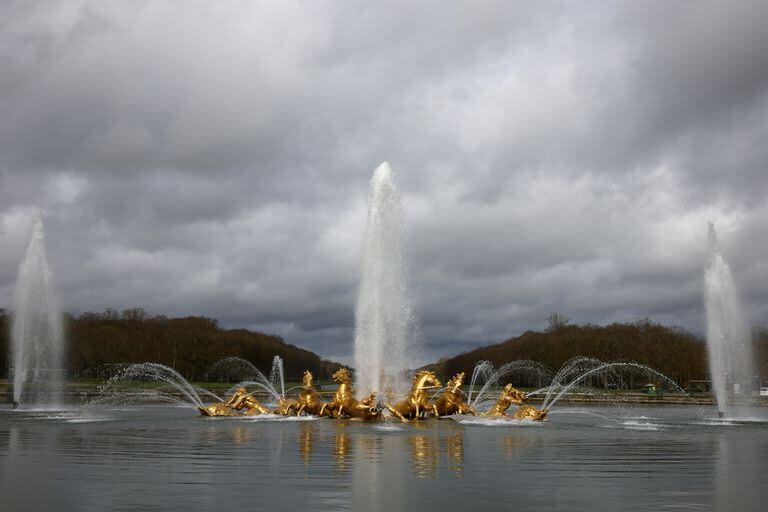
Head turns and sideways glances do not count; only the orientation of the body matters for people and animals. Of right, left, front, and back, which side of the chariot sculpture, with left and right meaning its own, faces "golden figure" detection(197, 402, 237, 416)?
right

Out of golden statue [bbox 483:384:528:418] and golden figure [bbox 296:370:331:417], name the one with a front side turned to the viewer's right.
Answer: the golden statue

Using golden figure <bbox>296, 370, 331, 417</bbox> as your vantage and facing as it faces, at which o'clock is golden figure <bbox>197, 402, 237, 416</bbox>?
golden figure <bbox>197, 402, 237, 416</bbox> is roughly at 2 o'clock from golden figure <bbox>296, 370, 331, 417</bbox>.

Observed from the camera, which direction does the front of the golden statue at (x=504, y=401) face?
facing to the right of the viewer

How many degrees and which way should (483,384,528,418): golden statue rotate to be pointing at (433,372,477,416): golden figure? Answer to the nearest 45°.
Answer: approximately 180°

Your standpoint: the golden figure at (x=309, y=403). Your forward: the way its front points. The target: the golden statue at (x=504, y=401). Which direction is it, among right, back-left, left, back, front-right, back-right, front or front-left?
back-left
